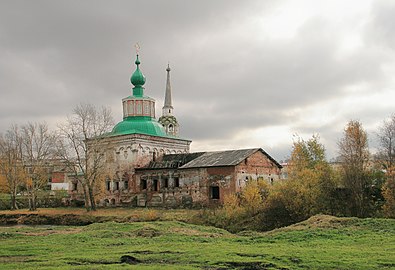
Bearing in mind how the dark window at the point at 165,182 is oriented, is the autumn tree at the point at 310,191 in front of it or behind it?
in front

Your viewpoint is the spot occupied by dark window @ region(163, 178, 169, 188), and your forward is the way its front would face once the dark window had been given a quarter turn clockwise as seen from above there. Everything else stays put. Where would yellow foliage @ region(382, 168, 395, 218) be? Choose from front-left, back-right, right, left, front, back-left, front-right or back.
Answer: back-left

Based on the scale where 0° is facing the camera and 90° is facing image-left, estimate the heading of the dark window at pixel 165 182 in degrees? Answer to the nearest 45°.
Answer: approximately 0°

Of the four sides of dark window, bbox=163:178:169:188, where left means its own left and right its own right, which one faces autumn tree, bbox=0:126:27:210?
right
